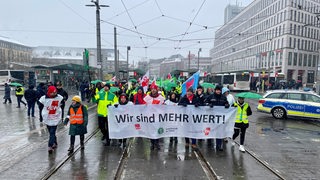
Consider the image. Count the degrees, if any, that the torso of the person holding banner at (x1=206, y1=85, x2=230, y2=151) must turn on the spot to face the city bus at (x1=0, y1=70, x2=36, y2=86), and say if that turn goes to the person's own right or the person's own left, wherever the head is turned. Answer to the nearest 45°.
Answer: approximately 135° to the person's own right

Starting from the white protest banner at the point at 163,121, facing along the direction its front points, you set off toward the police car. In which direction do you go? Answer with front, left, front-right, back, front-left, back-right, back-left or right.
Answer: back-left

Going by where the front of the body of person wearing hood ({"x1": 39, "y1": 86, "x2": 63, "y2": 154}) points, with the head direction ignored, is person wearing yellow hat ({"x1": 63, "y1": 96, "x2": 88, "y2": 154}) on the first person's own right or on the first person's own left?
on the first person's own left

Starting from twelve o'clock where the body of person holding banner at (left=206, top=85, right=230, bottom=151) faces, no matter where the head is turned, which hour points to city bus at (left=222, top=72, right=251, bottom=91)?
The city bus is roughly at 6 o'clock from the person holding banner.

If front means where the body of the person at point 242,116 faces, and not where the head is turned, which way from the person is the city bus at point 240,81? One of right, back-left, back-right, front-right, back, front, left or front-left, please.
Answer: back

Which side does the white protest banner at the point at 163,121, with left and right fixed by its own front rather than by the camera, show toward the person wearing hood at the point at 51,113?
right

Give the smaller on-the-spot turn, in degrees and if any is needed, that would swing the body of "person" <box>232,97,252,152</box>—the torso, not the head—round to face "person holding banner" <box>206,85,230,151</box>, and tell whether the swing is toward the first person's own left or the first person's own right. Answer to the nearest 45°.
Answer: approximately 90° to the first person's own right

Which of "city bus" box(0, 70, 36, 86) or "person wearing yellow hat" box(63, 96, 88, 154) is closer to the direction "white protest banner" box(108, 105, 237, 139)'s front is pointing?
the person wearing yellow hat

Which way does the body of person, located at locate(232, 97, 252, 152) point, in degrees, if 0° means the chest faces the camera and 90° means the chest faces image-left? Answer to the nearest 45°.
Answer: approximately 0°

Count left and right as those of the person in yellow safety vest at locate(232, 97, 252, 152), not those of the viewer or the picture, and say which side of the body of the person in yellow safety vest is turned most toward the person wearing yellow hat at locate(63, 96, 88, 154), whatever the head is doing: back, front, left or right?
right

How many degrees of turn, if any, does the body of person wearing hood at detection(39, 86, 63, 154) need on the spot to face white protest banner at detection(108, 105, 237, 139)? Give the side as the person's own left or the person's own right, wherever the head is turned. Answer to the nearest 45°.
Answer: approximately 90° to the person's own left

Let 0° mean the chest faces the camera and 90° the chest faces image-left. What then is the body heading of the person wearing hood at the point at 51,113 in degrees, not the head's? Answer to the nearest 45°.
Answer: approximately 0°

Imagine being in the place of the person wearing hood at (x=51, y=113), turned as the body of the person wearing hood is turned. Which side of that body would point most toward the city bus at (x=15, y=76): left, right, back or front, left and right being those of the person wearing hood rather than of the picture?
back
